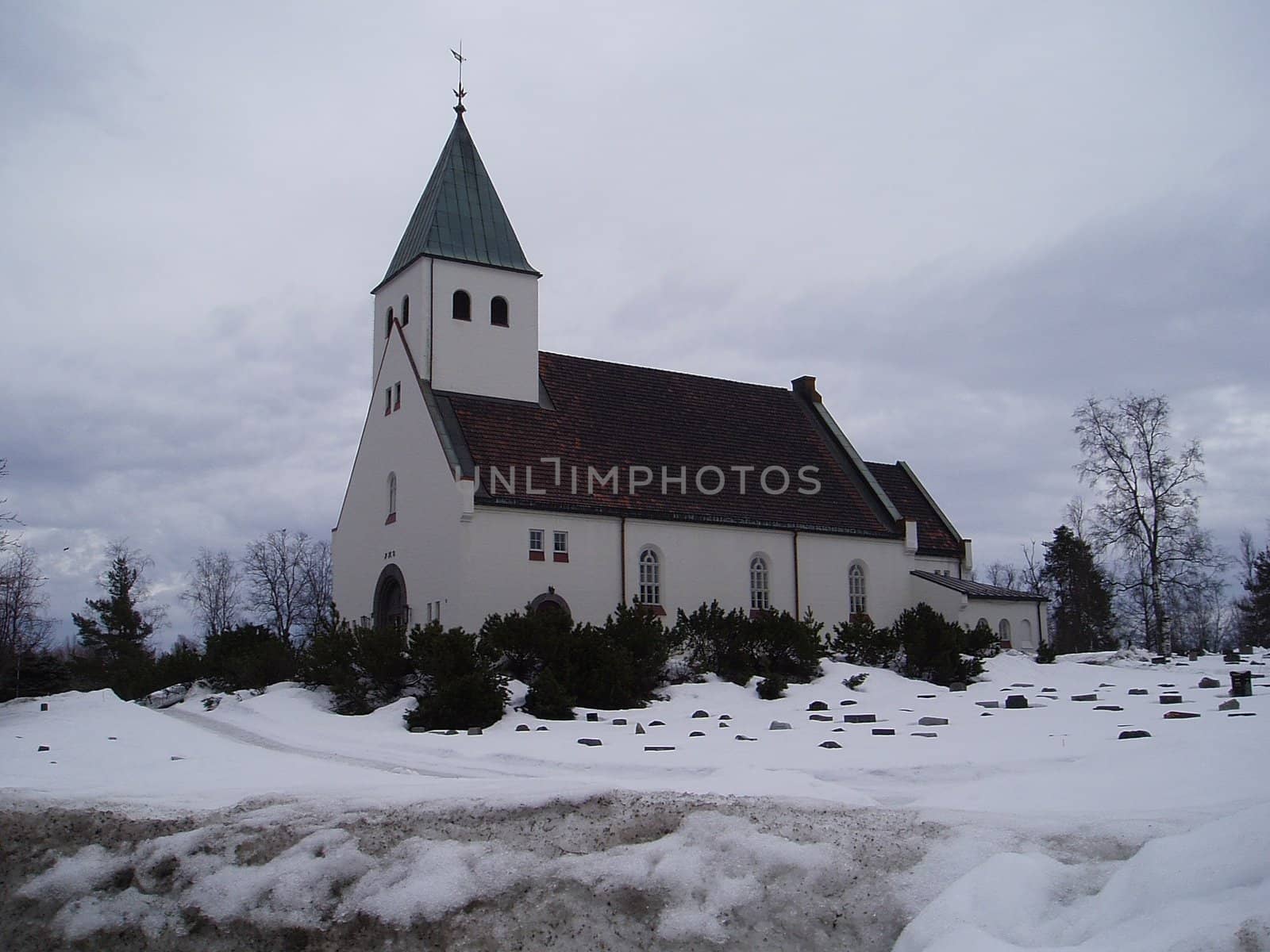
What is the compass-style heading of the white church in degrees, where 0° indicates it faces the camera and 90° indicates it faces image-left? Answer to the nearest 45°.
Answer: approximately 45°
